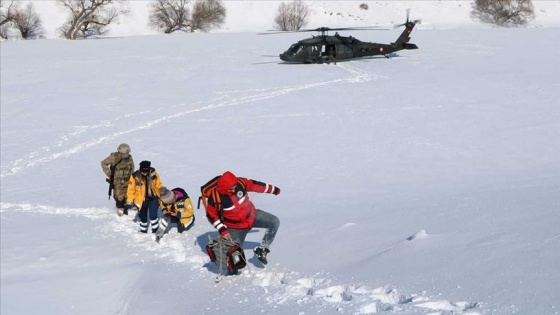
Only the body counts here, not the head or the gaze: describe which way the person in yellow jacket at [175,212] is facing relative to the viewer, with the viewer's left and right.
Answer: facing the viewer and to the left of the viewer

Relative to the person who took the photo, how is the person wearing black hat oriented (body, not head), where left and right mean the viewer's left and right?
facing the viewer

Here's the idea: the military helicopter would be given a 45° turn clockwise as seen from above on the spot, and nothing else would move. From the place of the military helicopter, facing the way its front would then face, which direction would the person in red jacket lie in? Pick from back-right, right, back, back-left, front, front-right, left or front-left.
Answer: back-left

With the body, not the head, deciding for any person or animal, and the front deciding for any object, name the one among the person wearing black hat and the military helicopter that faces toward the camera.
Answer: the person wearing black hat

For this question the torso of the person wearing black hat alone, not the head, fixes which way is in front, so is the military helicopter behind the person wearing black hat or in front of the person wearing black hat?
behind

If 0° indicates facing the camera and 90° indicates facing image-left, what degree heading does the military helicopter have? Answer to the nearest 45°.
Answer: approximately 90°

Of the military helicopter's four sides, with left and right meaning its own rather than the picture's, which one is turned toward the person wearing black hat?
left

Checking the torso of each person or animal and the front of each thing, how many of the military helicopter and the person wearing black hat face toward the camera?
1

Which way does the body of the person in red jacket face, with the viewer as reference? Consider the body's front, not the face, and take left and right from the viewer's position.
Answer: facing the viewer and to the right of the viewer

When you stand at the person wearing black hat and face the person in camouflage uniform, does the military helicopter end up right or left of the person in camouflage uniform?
right
